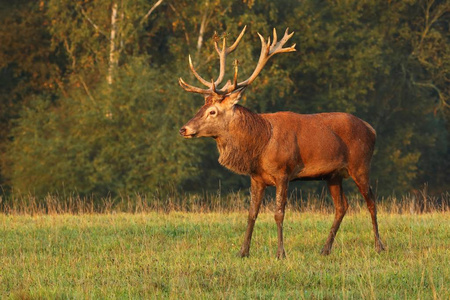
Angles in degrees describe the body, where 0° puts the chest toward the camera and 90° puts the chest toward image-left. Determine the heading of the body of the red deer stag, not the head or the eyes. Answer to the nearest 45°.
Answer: approximately 90°
